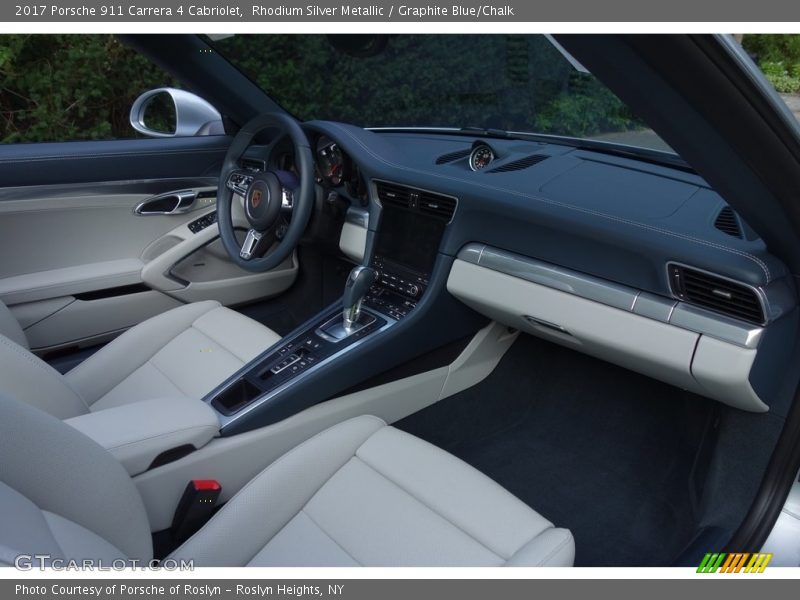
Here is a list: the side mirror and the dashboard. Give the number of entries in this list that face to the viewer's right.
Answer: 0

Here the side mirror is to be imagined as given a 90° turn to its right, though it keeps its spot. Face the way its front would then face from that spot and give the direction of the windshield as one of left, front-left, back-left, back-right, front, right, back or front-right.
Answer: back

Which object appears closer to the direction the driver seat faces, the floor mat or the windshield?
the windshield

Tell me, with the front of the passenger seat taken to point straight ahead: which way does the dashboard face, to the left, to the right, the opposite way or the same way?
the opposite way

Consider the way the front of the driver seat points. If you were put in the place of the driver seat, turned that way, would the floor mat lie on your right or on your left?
on your right

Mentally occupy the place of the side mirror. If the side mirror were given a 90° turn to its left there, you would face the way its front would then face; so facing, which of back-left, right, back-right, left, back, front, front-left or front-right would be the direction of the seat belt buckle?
front-right

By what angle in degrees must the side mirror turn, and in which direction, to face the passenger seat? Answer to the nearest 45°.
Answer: approximately 45° to its left

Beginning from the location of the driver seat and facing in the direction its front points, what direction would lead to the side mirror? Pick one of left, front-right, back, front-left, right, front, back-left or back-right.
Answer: front-left

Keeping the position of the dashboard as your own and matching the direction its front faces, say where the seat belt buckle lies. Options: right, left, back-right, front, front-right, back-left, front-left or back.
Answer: front

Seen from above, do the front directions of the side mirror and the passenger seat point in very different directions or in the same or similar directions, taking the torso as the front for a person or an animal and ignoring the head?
very different directions

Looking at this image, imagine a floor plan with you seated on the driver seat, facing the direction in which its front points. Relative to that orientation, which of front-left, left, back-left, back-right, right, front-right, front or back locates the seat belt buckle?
back-right

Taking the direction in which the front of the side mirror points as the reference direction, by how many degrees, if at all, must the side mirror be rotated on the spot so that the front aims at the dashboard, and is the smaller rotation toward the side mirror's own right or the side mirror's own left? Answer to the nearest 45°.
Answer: approximately 90° to the side mirror's own left

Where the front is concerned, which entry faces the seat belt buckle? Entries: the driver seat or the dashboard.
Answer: the dashboard

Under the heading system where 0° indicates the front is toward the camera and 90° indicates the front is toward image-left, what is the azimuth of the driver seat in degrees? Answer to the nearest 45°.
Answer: approximately 225°
